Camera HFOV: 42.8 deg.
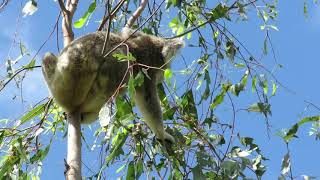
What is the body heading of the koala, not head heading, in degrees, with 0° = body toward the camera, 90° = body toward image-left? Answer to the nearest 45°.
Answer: approximately 270°
